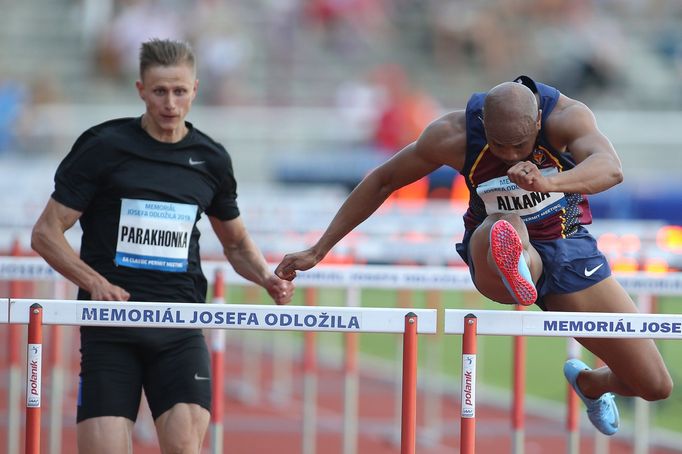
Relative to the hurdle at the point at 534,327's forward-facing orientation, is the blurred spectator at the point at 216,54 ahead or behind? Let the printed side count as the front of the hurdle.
behind

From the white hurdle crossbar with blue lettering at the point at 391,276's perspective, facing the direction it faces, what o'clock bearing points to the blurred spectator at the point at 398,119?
The blurred spectator is roughly at 6 o'clock from the white hurdle crossbar with blue lettering.

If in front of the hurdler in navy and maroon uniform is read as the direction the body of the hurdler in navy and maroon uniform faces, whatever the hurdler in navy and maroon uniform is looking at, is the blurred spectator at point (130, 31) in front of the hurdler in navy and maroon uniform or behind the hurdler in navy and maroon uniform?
behind

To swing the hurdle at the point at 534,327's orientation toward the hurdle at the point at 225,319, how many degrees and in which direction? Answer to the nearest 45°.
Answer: approximately 90° to its right

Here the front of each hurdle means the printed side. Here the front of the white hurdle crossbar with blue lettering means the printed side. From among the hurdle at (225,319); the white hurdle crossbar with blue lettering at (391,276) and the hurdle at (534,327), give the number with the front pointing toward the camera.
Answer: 3

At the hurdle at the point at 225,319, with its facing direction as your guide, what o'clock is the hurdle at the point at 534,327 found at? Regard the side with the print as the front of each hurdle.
the hurdle at the point at 534,327 is roughly at 9 o'clock from the hurdle at the point at 225,319.

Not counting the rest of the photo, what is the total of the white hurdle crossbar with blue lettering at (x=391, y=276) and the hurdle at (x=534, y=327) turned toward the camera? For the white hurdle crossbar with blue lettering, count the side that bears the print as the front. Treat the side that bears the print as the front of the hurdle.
2

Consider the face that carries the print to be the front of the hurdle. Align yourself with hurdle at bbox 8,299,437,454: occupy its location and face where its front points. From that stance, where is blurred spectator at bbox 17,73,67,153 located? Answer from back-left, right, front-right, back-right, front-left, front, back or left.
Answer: back
